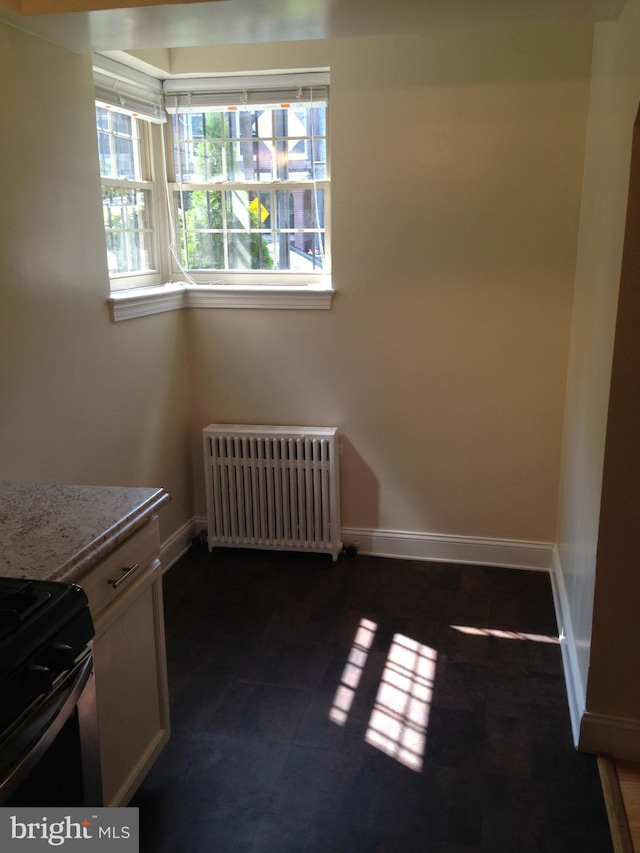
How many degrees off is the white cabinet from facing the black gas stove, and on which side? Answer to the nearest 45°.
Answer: approximately 45° to its right

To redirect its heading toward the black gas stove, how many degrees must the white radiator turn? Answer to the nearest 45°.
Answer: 0° — it already faces it

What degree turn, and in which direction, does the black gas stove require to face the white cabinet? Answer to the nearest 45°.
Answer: approximately 90° to its left

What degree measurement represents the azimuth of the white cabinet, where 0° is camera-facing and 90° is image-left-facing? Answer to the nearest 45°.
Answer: approximately 315°

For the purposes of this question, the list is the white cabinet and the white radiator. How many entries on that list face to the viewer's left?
0

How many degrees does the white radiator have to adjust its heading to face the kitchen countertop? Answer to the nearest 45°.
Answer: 0° — it already faces it

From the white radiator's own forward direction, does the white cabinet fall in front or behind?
in front

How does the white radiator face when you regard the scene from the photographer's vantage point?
facing the viewer

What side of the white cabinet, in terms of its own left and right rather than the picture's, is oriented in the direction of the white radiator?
left

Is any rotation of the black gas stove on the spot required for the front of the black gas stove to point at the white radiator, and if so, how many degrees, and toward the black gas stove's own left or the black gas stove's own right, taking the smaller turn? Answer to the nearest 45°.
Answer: approximately 90° to the black gas stove's own left

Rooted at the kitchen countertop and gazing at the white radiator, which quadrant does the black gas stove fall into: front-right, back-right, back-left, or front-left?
back-right

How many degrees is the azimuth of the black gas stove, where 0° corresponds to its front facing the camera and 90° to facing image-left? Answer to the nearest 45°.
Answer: approximately 315°
